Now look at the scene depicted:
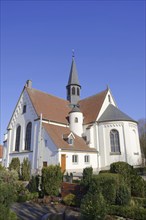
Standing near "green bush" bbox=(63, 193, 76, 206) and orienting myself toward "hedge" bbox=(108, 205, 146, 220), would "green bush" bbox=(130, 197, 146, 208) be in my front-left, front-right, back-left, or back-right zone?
front-left

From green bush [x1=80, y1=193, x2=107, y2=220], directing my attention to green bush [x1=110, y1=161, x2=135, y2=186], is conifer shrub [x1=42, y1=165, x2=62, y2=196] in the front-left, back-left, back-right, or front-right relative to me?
front-left

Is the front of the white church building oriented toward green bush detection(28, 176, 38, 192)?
no

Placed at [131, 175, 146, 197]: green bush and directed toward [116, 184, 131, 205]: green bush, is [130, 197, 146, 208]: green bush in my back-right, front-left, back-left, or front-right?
front-left

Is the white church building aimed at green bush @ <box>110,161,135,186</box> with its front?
no

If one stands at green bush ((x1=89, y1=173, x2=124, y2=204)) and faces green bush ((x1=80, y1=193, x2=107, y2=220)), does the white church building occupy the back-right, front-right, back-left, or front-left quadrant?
back-right
